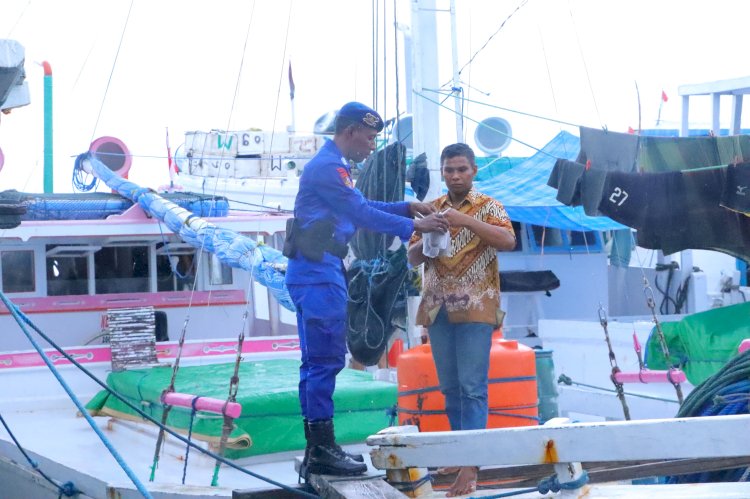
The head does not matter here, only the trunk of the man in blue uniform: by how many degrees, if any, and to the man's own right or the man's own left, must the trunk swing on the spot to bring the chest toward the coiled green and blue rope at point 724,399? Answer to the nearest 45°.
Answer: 0° — they already face it

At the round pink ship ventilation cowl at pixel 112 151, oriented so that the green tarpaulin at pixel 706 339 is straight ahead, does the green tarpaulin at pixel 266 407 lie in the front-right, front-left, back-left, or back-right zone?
front-right

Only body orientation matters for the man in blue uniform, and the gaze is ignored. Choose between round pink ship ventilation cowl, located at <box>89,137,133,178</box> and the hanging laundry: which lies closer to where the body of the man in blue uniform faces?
the hanging laundry

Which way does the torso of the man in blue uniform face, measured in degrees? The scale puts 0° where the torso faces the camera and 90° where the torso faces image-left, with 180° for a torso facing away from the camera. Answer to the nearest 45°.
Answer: approximately 270°

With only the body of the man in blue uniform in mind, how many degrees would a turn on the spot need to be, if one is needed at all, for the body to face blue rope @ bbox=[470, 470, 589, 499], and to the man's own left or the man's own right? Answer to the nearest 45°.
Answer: approximately 45° to the man's own right

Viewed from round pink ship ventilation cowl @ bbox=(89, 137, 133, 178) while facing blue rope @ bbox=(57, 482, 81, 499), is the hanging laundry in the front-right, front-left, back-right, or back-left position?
front-left

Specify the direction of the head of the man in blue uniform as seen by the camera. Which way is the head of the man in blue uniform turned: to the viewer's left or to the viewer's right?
to the viewer's right

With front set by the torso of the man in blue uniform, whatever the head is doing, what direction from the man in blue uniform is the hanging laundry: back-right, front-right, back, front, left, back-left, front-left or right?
front-left

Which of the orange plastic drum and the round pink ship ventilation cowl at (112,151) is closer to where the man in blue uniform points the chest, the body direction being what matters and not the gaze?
the orange plastic drum

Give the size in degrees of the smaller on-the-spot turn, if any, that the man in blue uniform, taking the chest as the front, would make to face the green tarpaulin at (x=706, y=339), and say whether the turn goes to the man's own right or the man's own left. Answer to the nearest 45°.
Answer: approximately 45° to the man's own left

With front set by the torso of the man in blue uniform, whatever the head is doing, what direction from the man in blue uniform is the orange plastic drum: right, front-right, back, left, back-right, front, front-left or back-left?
front-left

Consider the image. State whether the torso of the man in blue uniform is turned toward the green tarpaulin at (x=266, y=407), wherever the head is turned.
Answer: no
